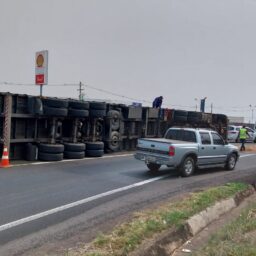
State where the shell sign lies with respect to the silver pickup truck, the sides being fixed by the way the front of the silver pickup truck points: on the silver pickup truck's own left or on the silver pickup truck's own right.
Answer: on the silver pickup truck's own left

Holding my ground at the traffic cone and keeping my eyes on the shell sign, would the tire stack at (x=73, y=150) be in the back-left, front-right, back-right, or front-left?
front-right

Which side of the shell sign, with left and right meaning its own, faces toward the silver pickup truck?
left

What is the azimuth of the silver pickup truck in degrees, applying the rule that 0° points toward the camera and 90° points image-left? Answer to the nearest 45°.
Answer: approximately 225°

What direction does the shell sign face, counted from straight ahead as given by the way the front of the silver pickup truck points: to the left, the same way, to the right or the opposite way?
the opposite way

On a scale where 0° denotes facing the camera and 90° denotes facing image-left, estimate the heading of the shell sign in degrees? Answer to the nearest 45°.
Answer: approximately 45°
